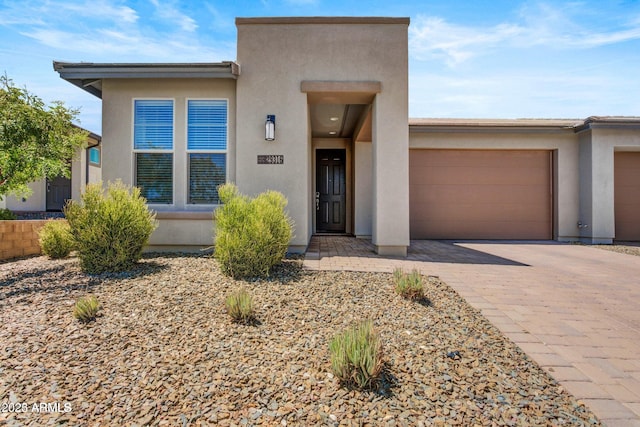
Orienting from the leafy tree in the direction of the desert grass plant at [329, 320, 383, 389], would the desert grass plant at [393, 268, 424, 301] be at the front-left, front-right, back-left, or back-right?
front-left

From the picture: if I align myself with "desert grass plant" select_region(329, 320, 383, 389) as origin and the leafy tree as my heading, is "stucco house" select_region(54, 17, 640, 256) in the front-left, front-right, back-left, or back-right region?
front-right

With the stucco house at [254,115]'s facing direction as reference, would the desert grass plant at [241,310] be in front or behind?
in front

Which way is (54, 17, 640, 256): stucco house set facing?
toward the camera

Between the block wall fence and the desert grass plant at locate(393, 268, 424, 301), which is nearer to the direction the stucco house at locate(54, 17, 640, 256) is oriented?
the desert grass plant

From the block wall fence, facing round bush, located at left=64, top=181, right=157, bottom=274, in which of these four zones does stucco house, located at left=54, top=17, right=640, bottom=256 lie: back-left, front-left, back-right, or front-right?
front-left

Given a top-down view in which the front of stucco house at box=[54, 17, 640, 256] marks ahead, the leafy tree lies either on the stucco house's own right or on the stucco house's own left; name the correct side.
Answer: on the stucco house's own right

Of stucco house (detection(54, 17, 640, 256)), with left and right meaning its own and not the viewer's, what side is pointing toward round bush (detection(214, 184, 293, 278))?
front

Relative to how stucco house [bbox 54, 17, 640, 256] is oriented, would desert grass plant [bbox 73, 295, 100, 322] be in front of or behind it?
in front
